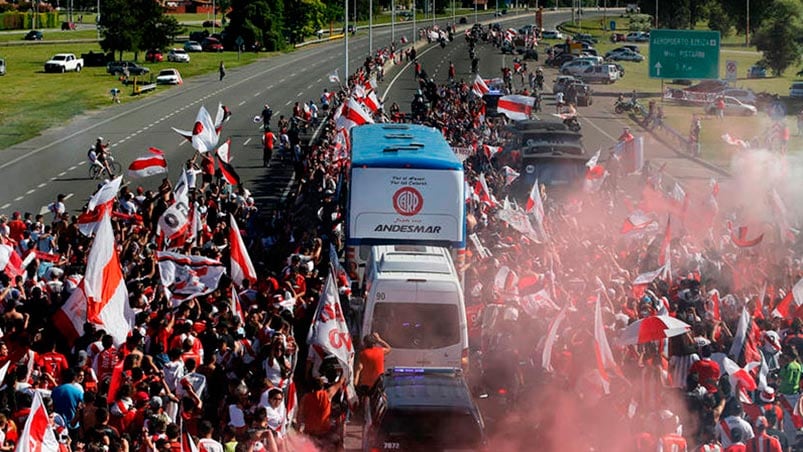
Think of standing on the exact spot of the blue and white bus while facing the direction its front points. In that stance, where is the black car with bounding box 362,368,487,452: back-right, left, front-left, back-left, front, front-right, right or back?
back

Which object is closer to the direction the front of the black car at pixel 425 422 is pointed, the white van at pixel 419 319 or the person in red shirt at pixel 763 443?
the white van

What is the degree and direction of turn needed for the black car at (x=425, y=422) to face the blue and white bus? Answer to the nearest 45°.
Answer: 0° — it already faces it

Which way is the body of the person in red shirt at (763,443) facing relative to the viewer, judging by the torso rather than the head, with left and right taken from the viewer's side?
facing away from the viewer

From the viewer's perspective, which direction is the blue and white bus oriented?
away from the camera

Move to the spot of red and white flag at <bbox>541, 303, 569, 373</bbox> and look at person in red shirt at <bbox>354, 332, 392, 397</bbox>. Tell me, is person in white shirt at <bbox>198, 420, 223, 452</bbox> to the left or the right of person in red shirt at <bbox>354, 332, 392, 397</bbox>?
left

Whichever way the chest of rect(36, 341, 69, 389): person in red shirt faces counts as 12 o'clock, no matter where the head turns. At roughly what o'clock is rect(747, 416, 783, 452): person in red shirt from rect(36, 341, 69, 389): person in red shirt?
rect(747, 416, 783, 452): person in red shirt is roughly at 4 o'clock from rect(36, 341, 69, 389): person in red shirt.

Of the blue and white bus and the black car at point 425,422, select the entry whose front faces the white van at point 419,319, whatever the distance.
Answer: the black car

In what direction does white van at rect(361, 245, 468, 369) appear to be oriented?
away from the camera

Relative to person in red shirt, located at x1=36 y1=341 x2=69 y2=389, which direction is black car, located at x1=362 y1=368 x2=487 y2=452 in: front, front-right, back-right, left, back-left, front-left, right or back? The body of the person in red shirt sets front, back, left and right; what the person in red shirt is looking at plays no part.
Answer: back-right
